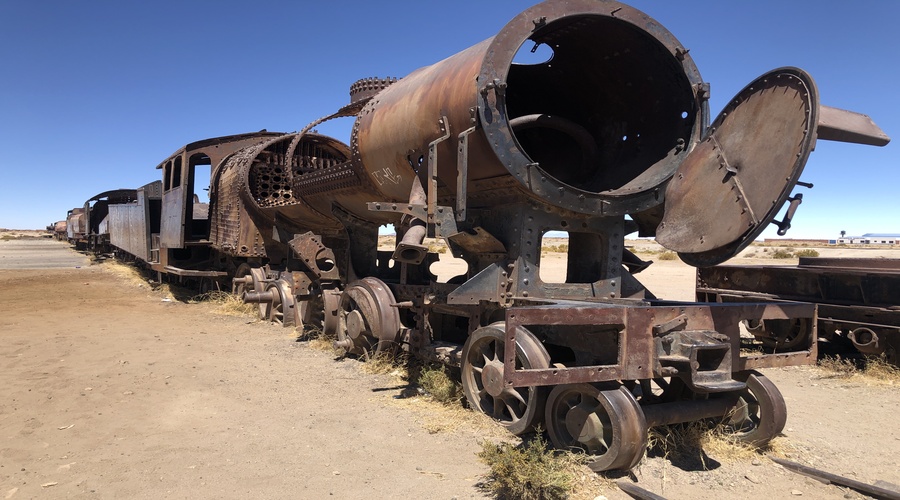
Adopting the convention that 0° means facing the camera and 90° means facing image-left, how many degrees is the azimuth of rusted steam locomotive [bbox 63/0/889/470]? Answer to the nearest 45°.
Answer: approximately 315°

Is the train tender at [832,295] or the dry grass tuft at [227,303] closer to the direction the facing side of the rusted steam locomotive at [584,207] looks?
the train tender

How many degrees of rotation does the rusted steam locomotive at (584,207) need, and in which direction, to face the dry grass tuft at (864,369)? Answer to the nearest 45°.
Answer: approximately 90° to its left

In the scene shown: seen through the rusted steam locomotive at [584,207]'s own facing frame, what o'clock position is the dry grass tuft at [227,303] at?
The dry grass tuft is roughly at 6 o'clock from the rusted steam locomotive.

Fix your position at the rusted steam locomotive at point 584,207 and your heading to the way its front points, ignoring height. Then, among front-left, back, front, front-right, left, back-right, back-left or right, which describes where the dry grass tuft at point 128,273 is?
back

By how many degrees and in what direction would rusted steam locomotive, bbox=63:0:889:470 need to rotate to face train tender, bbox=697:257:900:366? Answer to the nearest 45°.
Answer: approximately 90° to its left
